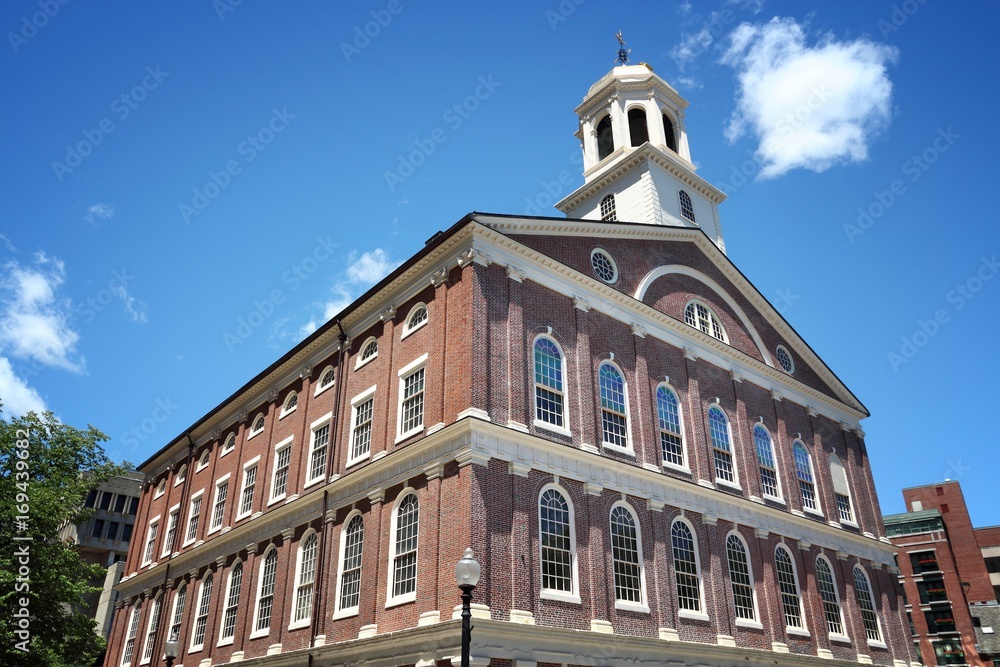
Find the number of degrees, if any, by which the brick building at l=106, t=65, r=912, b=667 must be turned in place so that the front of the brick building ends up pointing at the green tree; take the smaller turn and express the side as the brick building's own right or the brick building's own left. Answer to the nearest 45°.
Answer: approximately 135° to the brick building's own right

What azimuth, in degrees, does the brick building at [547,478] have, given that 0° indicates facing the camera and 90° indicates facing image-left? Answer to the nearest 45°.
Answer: approximately 315°
